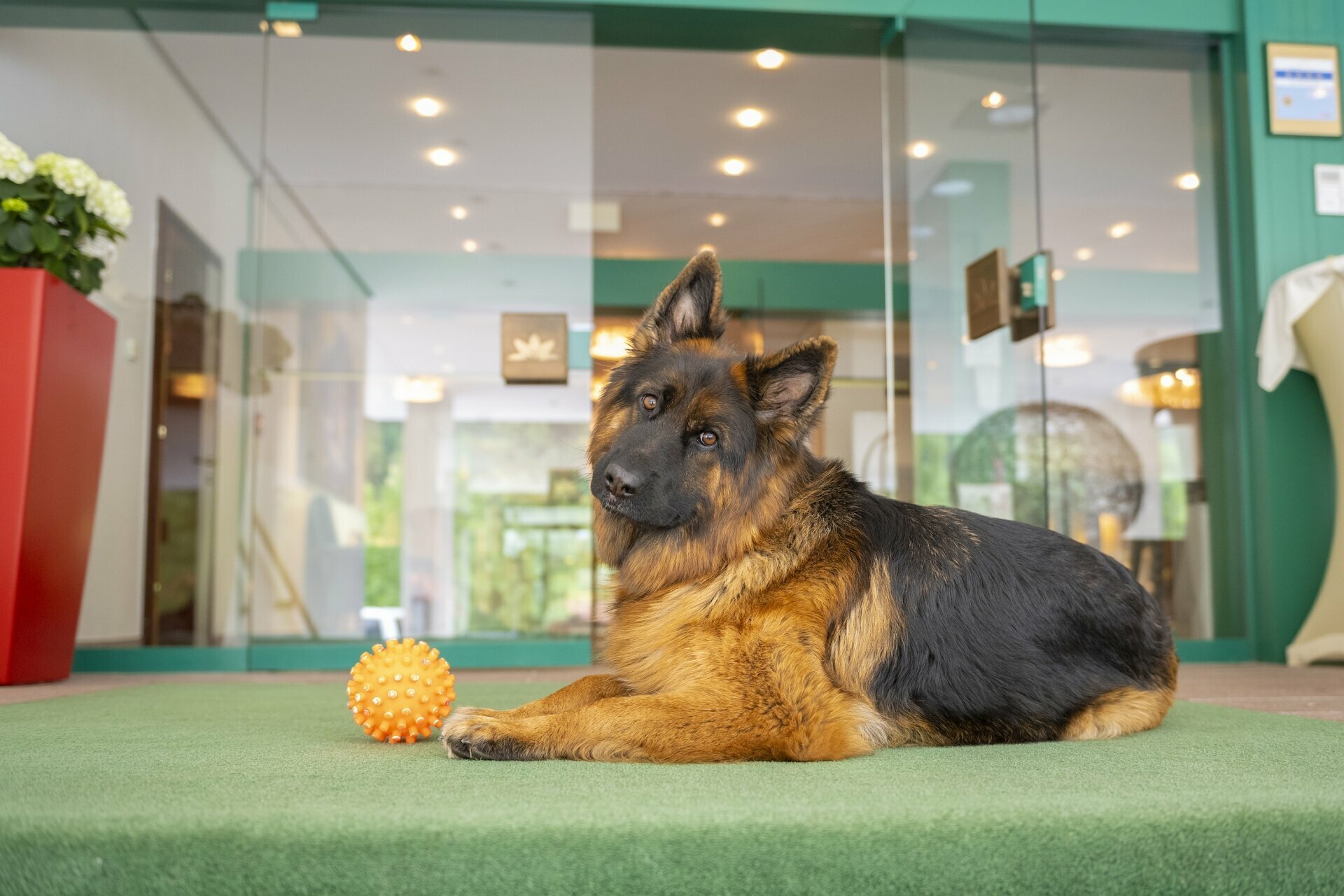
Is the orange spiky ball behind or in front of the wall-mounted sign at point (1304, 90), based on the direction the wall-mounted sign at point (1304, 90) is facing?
in front

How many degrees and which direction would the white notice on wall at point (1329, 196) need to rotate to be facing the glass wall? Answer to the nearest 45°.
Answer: approximately 45° to its right

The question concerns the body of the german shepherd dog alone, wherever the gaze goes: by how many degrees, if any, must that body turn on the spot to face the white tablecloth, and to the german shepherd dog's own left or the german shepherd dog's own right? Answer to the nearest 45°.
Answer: approximately 135° to the german shepherd dog's own right

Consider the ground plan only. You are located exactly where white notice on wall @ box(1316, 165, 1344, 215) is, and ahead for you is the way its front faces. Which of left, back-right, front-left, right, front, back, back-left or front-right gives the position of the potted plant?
front-right

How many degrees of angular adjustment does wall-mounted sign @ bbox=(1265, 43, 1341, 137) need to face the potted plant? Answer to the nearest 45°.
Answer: approximately 45° to its right

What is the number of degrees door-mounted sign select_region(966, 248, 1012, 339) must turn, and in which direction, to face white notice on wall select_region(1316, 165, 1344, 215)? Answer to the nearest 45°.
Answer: approximately 180°

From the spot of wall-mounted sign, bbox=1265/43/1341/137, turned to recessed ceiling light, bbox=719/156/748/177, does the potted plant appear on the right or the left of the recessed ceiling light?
left

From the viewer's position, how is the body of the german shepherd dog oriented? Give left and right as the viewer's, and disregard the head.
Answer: facing to the left of the viewer

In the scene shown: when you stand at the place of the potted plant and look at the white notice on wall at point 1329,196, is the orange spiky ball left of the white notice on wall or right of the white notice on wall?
right

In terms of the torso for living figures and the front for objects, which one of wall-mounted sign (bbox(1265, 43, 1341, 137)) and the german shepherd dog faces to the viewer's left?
the german shepherd dog

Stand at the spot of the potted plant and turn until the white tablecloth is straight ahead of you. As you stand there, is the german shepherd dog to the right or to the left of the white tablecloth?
right

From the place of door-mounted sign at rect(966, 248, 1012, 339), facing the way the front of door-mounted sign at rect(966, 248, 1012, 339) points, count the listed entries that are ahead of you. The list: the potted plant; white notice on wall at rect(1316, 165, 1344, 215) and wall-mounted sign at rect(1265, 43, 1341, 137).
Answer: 1

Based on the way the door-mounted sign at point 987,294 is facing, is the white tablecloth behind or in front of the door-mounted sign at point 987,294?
behind
